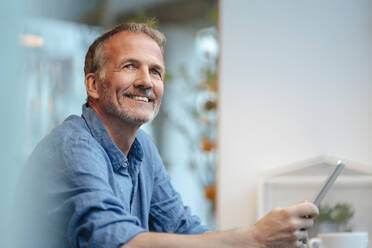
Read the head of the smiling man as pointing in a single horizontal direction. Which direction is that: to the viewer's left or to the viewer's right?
to the viewer's right

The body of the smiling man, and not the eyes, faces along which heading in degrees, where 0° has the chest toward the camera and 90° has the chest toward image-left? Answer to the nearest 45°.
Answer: approximately 315°
